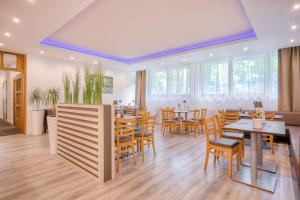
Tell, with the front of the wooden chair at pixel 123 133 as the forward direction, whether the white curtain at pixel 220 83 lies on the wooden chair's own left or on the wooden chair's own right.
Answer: on the wooden chair's own right

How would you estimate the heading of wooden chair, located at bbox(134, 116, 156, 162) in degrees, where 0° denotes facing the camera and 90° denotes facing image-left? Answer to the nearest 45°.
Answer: approximately 135°

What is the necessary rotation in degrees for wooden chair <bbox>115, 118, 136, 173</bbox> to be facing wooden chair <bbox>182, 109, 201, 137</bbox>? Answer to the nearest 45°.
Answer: approximately 90° to its right

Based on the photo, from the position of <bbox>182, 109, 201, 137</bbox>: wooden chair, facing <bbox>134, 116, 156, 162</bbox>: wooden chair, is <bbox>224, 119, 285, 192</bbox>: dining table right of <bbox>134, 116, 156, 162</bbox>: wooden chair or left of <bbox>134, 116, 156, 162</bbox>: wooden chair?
left

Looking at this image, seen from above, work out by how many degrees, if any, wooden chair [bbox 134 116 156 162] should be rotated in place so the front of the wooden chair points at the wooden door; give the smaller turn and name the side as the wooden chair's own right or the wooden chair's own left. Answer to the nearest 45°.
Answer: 0° — it already faces it

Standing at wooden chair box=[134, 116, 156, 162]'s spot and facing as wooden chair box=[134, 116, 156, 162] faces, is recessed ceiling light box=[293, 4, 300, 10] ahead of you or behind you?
behind

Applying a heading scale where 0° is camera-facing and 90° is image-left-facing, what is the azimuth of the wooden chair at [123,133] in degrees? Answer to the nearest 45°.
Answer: approximately 135°
